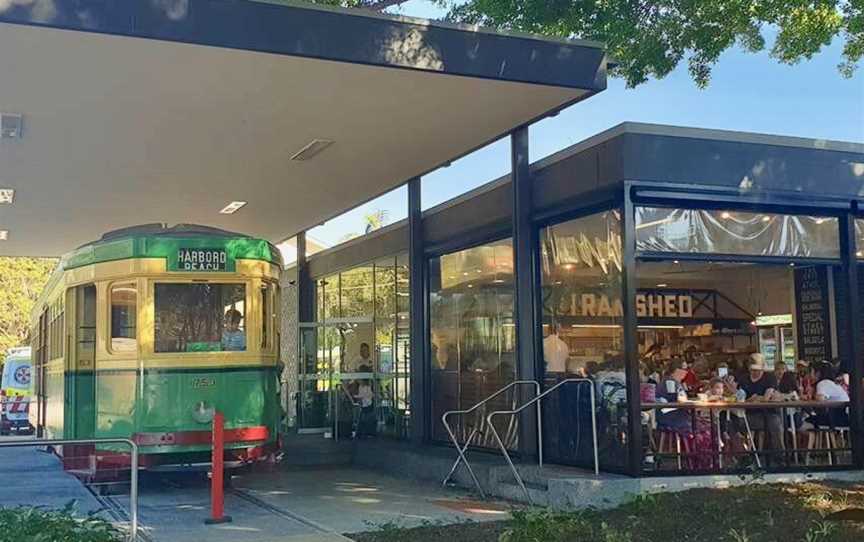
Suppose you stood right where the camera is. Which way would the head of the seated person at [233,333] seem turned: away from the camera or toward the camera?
toward the camera

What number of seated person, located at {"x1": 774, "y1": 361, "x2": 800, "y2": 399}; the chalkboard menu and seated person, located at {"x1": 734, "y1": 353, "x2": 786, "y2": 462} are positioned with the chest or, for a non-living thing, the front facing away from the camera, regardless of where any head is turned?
0

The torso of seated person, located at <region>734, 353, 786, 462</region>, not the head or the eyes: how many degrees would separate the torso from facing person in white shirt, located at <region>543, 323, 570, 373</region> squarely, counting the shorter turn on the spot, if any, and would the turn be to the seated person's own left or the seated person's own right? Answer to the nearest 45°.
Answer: approximately 90° to the seated person's own right

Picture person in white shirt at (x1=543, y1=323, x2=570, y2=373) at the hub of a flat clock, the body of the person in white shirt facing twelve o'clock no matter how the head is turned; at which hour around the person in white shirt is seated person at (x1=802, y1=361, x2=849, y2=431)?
The seated person is roughly at 3 o'clock from the person in white shirt.

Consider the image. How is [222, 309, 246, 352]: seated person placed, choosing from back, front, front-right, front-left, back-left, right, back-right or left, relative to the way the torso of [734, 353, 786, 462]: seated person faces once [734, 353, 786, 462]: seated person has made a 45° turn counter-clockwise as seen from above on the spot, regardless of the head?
back-right

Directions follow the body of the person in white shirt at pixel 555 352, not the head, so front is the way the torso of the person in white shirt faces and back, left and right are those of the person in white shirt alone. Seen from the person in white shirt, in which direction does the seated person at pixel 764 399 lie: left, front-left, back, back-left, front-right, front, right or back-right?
right

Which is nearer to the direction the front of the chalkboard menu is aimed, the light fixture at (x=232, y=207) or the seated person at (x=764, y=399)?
the seated person

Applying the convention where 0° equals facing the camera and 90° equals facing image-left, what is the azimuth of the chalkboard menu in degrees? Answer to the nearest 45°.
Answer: approximately 0°

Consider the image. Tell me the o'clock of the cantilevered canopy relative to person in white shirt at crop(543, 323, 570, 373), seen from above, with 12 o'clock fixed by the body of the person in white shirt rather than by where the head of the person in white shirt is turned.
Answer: The cantilevered canopy is roughly at 8 o'clock from the person in white shirt.

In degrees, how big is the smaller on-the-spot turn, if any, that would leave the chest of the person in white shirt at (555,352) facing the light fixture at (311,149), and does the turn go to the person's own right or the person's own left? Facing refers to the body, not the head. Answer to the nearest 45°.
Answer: approximately 90° to the person's own left

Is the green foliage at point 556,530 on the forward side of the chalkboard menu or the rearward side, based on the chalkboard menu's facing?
on the forward side

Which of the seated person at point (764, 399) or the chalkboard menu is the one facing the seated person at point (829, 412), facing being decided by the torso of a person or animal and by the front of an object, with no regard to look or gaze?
the chalkboard menu

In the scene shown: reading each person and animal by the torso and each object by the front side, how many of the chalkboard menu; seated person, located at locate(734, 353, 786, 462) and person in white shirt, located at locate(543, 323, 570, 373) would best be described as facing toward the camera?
2

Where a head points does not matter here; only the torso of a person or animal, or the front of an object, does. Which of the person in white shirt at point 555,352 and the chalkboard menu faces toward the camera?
the chalkboard menu

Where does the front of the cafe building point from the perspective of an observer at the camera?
facing the viewer

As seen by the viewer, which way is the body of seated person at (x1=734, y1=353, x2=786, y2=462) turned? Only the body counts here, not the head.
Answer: toward the camera
